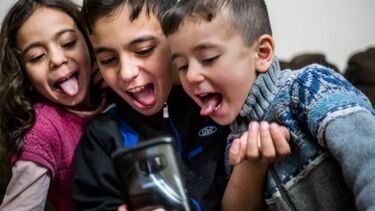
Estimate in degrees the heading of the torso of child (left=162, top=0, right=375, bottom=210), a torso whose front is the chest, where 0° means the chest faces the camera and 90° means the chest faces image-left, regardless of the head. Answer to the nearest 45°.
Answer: approximately 45°

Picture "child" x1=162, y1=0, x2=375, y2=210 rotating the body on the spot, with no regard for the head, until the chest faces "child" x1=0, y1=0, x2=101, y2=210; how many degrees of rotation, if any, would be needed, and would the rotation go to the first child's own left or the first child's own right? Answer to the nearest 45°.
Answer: approximately 45° to the first child's own right

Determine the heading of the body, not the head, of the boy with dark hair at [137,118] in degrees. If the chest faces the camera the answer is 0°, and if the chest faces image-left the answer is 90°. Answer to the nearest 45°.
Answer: approximately 0°

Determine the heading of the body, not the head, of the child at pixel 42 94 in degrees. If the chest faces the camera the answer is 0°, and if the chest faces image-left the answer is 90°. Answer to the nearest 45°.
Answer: approximately 315°

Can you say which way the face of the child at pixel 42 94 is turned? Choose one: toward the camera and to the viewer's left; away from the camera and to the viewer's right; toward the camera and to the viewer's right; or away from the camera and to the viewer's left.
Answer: toward the camera and to the viewer's right
